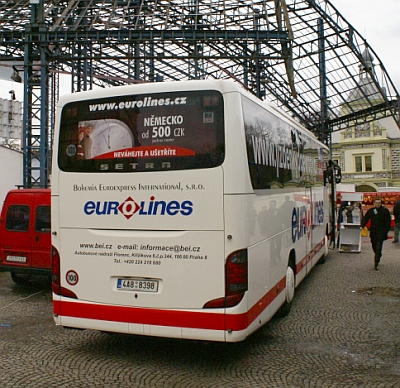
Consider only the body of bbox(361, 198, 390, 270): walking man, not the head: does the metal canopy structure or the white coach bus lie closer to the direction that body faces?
the white coach bus

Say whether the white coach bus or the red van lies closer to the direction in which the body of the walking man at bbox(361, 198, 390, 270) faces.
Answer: the white coach bus

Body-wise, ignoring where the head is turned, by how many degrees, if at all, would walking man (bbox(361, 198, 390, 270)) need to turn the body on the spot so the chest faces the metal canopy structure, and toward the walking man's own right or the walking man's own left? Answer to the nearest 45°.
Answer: approximately 135° to the walking man's own right

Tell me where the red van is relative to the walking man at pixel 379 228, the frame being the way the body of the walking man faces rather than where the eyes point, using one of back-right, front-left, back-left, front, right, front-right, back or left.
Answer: front-right

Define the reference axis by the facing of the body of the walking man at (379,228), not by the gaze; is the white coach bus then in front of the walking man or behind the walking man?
in front

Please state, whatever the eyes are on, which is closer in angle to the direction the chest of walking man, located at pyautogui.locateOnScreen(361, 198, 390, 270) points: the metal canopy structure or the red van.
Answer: the red van

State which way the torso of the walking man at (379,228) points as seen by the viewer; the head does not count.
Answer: toward the camera
